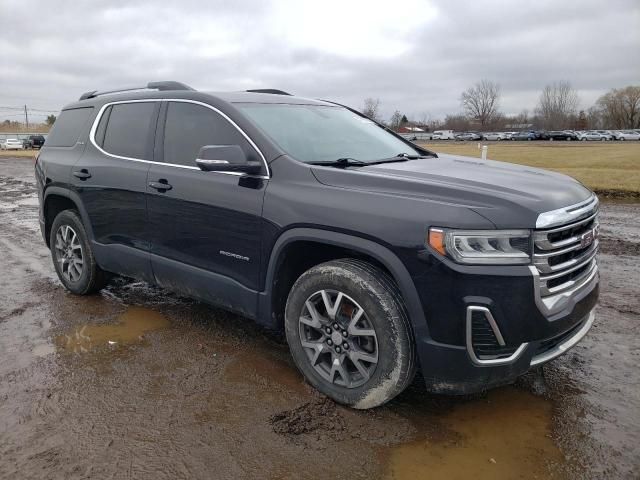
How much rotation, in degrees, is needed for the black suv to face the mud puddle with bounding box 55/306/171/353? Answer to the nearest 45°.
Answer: approximately 180°

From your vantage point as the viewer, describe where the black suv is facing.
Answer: facing the viewer and to the right of the viewer
